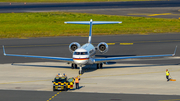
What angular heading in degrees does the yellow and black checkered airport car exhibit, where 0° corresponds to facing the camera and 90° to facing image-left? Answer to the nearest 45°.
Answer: approximately 0°
